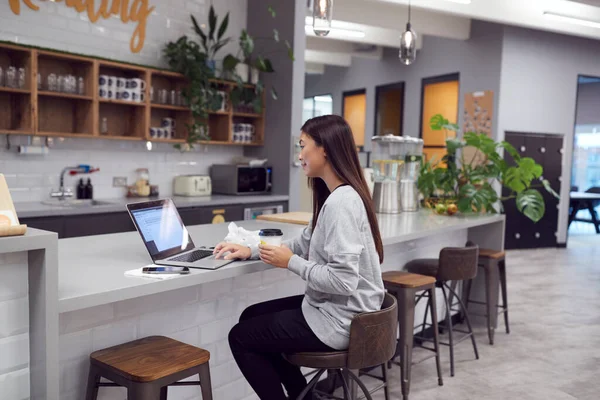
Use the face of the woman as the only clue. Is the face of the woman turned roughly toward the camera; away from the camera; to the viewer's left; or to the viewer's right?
to the viewer's left

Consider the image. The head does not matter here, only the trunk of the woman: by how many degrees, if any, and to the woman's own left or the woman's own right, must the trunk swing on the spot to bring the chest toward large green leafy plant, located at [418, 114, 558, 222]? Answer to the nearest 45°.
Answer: approximately 135° to the woman's own right

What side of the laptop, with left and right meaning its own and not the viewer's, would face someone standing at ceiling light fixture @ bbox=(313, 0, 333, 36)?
left

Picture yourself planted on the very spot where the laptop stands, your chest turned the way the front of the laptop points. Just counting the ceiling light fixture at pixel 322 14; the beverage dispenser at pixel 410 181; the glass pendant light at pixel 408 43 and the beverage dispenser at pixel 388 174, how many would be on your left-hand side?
4

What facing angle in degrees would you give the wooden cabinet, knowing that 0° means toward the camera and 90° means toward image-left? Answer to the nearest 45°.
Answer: approximately 315°

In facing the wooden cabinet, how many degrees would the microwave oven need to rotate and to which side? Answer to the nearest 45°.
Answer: approximately 90° to its right

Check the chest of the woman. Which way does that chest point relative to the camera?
to the viewer's left

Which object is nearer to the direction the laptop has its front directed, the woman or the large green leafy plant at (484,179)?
the woman

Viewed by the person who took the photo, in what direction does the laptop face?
facing the viewer and to the right of the viewer
